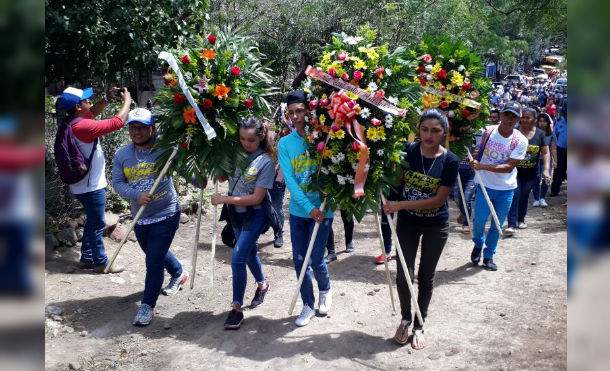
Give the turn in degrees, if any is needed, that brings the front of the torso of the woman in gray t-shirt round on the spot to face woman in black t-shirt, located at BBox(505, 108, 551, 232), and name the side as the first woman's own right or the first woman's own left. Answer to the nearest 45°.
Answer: approximately 180°

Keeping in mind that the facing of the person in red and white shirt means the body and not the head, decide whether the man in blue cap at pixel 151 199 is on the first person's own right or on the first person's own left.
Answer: on the first person's own right

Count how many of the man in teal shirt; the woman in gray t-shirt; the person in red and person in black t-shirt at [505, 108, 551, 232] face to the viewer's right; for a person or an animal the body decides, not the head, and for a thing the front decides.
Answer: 1

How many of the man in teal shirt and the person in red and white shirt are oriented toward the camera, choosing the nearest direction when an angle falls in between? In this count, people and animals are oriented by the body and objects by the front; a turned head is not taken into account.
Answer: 1

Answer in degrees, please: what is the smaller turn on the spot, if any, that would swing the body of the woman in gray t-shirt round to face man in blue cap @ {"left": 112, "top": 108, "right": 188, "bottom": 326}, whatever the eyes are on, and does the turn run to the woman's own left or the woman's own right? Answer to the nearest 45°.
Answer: approximately 45° to the woman's own right

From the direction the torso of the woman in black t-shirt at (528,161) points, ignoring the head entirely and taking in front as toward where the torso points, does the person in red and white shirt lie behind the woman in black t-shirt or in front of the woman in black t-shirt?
in front

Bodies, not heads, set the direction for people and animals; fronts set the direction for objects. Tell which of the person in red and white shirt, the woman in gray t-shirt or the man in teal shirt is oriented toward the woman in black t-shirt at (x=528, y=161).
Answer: the person in red and white shirt

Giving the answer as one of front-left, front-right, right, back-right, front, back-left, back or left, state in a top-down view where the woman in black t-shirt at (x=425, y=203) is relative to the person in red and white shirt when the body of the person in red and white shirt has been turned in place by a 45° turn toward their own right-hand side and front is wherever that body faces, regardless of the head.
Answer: front

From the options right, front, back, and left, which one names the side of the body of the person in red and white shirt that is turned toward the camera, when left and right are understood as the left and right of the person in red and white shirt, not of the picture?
right

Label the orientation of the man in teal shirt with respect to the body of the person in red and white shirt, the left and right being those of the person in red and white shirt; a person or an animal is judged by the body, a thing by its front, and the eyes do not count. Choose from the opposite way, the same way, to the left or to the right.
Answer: to the right

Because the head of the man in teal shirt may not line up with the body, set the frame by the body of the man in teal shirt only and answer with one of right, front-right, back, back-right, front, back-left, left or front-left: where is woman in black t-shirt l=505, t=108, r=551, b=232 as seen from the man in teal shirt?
back-left

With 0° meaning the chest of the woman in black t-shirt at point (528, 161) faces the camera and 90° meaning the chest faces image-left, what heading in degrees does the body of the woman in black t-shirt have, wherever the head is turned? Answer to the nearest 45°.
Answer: approximately 45°

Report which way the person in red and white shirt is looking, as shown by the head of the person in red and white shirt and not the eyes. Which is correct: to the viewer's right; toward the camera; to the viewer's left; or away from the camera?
to the viewer's right

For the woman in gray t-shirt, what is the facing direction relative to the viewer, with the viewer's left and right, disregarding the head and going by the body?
facing the viewer and to the left of the viewer

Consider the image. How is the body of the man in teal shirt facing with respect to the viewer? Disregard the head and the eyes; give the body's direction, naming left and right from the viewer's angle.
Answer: facing the viewer

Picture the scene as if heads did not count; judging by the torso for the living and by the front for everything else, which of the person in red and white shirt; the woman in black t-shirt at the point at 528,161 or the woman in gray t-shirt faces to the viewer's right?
the person in red and white shirt
